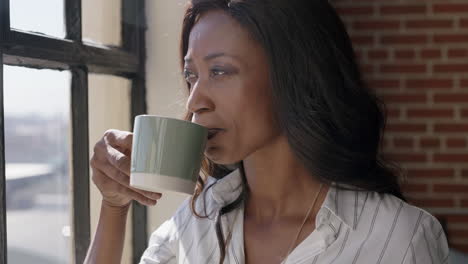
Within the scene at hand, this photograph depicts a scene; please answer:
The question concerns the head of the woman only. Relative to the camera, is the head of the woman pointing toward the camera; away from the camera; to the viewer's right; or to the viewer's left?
to the viewer's left

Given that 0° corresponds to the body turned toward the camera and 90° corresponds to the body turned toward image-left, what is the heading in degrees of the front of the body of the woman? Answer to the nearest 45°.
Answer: approximately 45°

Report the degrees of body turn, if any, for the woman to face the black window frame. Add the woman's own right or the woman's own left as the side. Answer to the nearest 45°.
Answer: approximately 90° to the woman's own right
